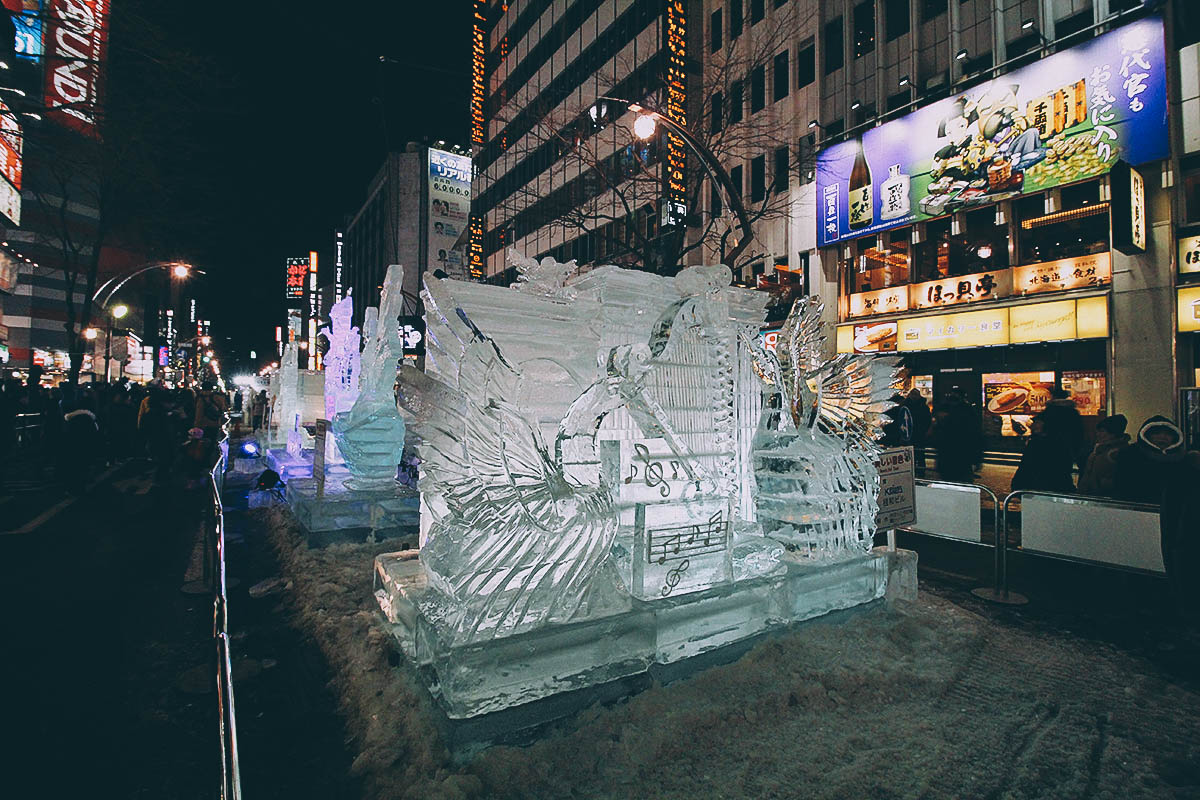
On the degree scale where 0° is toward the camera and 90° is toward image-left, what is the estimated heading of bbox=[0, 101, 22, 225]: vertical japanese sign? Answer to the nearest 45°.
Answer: approximately 315°

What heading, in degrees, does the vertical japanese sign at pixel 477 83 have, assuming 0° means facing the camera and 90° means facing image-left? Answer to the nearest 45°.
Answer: approximately 45°

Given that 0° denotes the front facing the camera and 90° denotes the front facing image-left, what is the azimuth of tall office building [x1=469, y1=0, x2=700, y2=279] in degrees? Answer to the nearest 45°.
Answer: approximately 45°

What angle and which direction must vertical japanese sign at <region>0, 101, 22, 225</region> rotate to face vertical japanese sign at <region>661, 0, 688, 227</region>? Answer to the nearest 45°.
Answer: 0° — it already faces it

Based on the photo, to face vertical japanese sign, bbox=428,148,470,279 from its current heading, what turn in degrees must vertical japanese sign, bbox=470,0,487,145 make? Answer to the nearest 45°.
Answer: approximately 135° to its right

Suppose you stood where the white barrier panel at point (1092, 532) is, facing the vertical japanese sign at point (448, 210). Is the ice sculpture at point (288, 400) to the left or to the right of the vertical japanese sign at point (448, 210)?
left

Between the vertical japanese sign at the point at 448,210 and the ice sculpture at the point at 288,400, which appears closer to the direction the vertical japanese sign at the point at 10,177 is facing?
the ice sculpture

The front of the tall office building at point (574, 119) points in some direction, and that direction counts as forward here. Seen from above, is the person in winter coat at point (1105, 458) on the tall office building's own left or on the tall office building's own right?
on the tall office building's own left
